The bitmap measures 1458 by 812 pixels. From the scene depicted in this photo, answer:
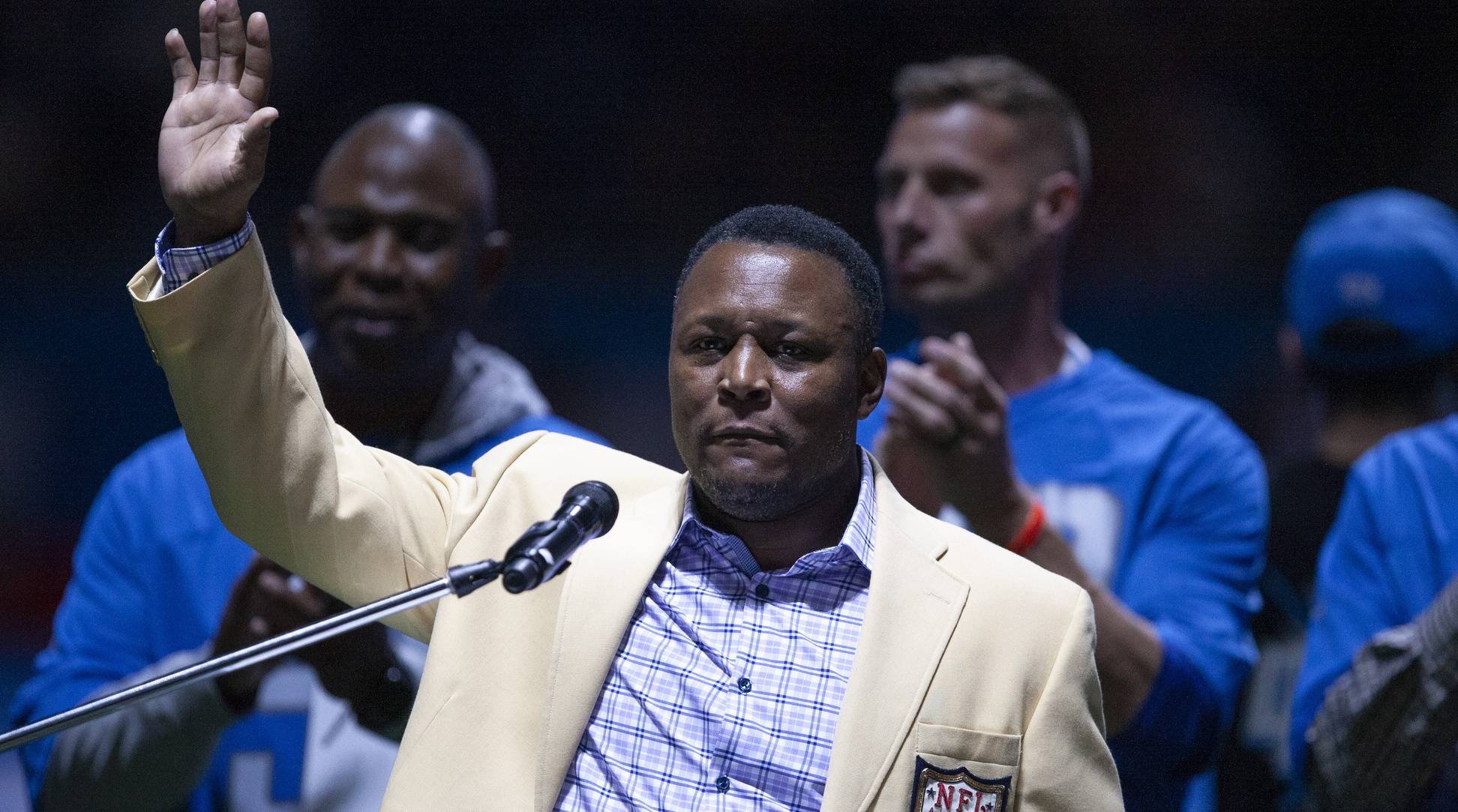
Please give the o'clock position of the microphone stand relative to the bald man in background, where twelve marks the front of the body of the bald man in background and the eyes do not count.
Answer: The microphone stand is roughly at 12 o'clock from the bald man in background.

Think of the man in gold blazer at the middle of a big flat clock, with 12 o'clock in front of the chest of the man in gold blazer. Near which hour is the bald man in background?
The bald man in background is roughly at 5 o'clock from the man in gold blazer.

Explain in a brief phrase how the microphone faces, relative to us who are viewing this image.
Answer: facing away from the viewer and to the right of the viewer

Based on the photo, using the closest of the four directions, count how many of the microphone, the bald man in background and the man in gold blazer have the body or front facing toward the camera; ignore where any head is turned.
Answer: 2

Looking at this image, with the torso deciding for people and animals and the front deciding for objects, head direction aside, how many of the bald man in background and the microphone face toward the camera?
1

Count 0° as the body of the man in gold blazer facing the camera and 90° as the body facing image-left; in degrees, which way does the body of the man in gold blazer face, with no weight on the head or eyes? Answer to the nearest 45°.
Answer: approximately 0°

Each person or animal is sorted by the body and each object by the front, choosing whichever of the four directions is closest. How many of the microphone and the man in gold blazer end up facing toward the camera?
1

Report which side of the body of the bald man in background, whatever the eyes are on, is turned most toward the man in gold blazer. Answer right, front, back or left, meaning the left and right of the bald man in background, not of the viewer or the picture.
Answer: front
